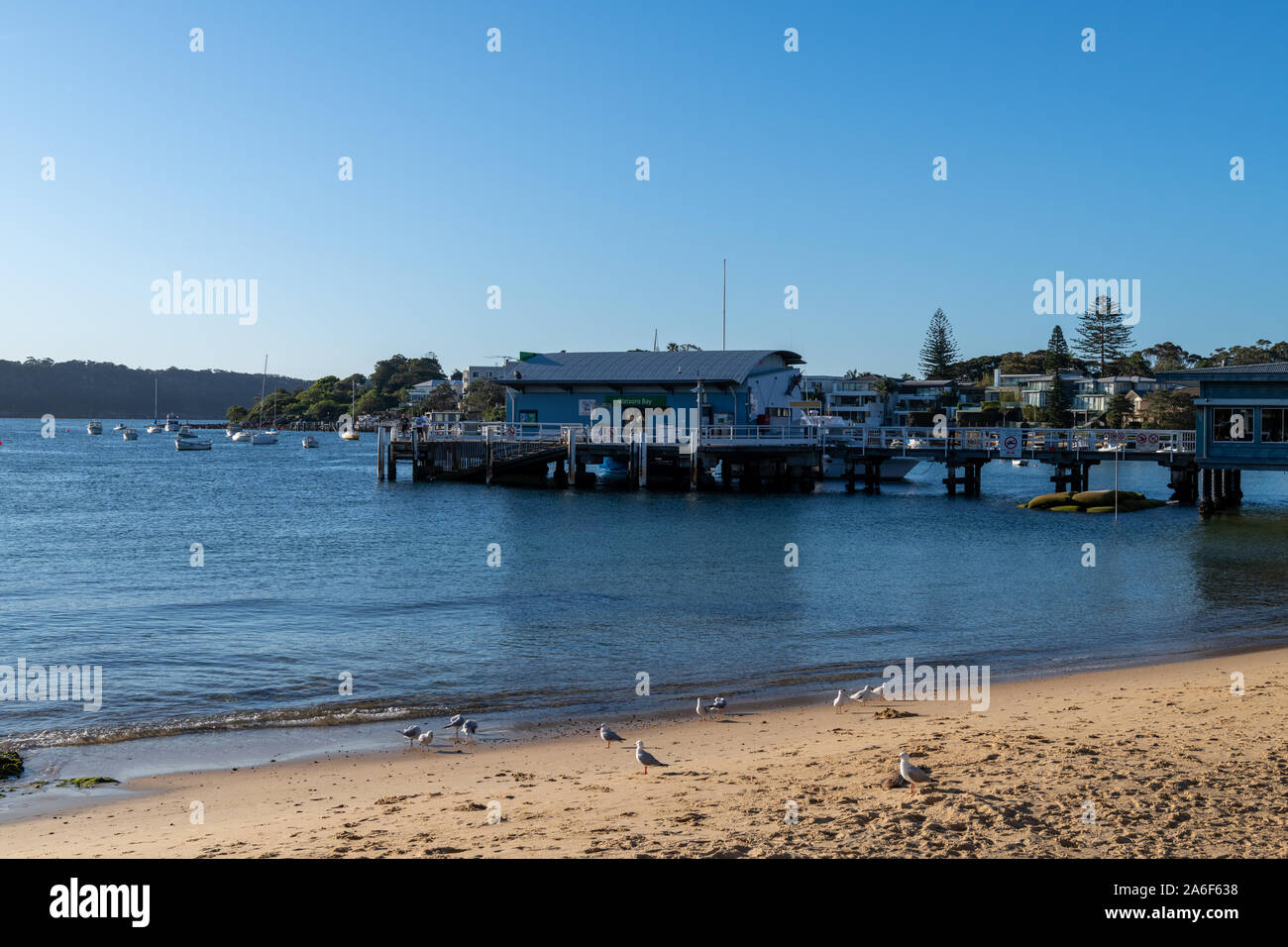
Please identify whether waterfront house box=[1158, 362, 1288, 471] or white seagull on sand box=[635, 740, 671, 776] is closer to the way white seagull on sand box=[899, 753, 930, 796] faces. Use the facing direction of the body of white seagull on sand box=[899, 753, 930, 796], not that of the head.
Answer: the white seagull on sand

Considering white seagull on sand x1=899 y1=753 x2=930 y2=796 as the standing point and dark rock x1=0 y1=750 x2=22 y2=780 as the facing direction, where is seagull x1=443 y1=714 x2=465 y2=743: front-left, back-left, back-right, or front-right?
front-right

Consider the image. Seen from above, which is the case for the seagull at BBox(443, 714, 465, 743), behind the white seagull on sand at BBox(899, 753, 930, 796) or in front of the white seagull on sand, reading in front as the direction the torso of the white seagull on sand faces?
in front

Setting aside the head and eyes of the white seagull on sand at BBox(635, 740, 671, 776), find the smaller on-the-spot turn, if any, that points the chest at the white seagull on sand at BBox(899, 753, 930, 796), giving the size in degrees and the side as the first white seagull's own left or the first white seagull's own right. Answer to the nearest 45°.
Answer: approximately 135° to the first white seagull's own left

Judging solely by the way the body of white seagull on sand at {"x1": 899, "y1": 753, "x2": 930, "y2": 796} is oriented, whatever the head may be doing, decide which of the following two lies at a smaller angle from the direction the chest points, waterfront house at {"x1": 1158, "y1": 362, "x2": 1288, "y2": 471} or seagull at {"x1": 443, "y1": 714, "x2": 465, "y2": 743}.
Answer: the seagull

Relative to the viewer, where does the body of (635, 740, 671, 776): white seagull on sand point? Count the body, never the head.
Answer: to the viewer's left

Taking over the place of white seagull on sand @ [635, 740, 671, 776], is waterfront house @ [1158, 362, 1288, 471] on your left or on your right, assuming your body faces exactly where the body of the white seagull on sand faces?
on your right

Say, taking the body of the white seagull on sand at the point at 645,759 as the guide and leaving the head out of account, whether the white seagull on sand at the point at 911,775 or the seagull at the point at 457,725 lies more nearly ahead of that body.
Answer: the seagull

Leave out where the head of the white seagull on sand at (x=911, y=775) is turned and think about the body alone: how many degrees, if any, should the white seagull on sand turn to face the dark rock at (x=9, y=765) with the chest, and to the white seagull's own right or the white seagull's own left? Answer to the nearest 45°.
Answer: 0° — it already faces it

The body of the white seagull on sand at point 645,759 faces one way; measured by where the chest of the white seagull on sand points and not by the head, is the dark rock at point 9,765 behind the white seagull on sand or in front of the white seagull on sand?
in front

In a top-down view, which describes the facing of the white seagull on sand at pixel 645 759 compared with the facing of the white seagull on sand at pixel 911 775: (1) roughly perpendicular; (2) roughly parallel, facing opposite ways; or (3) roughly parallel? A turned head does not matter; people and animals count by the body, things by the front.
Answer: roughly parallel

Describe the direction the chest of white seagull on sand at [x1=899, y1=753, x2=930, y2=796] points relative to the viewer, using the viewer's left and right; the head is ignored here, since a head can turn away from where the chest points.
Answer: facing to the left of the viewer

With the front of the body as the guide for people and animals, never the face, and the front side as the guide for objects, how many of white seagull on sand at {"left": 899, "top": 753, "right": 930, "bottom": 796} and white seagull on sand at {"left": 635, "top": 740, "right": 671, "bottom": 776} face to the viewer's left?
2

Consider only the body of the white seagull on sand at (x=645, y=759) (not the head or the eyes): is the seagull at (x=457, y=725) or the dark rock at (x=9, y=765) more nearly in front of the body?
the dark rock
